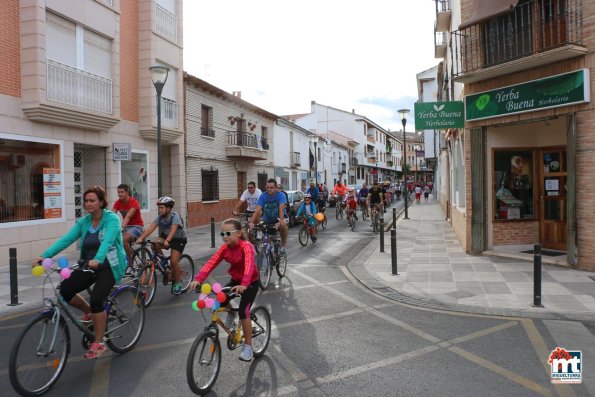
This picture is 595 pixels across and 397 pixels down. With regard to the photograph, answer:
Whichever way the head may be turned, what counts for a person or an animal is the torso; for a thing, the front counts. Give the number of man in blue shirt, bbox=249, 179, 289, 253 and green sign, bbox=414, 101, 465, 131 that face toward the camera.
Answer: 2

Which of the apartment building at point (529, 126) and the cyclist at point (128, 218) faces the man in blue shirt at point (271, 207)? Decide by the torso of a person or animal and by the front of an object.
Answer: the apartment building

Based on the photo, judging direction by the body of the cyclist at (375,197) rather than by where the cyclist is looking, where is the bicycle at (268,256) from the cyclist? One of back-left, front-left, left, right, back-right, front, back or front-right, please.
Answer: front

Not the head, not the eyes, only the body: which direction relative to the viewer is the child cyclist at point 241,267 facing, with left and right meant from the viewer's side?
facing the viewer and to the left of the viewer

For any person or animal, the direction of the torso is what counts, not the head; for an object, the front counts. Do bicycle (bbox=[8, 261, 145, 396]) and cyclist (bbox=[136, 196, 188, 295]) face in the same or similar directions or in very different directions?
same or similar directions

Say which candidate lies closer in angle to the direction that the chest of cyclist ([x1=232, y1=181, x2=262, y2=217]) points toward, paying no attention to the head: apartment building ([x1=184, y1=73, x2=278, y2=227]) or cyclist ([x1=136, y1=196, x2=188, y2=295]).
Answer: the cyclist

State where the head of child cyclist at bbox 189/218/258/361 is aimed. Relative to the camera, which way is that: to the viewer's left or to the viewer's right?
to the viewer's left

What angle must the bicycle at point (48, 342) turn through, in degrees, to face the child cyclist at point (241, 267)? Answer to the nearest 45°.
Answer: approximately 135° to its left

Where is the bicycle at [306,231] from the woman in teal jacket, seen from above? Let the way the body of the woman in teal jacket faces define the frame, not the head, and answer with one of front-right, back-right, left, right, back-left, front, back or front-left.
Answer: back

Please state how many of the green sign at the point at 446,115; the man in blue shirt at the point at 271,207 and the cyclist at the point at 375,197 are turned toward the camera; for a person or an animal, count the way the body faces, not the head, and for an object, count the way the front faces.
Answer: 3

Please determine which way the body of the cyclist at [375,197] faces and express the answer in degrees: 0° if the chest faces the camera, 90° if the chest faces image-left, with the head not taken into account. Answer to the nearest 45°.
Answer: approximately 0°

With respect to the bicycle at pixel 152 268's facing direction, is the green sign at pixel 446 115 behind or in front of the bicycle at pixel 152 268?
behind

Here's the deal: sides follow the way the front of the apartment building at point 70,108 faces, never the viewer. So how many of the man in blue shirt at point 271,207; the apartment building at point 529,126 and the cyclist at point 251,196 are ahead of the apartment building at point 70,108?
3

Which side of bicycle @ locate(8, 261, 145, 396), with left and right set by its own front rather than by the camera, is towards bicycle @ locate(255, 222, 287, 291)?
back

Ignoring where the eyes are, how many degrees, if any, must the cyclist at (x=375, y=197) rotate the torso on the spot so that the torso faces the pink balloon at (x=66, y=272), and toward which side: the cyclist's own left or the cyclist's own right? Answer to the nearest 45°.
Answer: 0° — they already face it

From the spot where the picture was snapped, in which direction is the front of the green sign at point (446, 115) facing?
facing the viewer

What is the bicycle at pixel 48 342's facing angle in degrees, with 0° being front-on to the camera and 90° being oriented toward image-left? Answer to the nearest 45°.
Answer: approximately 45°

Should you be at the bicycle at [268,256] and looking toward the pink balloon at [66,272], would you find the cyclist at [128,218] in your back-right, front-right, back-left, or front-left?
front-right

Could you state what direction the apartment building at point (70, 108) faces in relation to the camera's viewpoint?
facing the viewer and to the right of the viewer

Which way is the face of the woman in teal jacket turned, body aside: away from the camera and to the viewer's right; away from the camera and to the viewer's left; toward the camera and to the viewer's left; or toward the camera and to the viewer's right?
toward the camera and to the viewer's left
